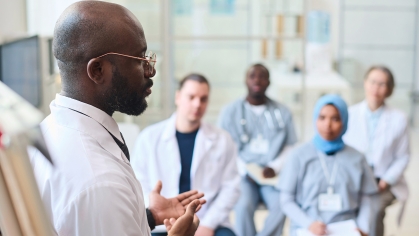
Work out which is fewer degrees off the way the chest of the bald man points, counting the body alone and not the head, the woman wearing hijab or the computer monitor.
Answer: the woman wearing hijab

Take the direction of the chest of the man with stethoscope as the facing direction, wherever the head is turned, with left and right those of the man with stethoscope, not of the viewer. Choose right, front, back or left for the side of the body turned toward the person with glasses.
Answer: left

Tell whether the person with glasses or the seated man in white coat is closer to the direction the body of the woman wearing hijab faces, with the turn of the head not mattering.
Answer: the seated man in white coat

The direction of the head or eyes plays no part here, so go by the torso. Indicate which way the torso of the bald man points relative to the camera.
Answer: to the viewer's right

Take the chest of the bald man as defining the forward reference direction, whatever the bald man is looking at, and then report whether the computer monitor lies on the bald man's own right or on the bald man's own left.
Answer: on the bald man's own left

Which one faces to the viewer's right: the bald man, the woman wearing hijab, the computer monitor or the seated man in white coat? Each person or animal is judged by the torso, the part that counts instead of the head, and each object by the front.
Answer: the bald man

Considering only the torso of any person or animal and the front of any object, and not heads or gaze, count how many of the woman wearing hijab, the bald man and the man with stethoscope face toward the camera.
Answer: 2

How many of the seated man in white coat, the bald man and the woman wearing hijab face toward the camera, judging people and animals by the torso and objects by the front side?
2

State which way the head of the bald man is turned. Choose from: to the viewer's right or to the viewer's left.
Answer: to the viewer's right
